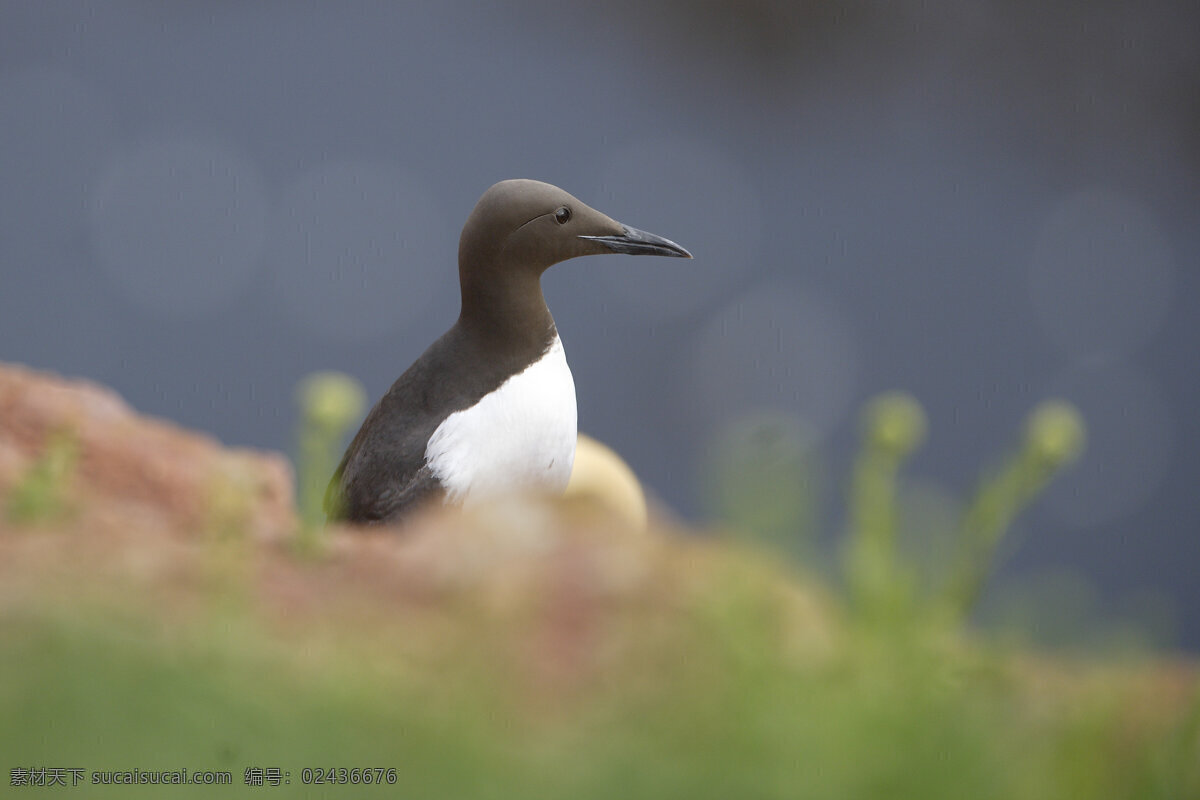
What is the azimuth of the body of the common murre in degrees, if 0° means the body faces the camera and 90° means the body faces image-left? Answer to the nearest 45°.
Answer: approximately 270°

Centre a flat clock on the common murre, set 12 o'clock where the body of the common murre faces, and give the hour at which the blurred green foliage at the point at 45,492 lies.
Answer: The blurred green foliage is roughly at 4 o'clock from the common murre.

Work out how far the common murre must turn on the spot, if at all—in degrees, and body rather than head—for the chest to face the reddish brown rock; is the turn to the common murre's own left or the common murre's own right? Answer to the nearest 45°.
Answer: approximately 180°
